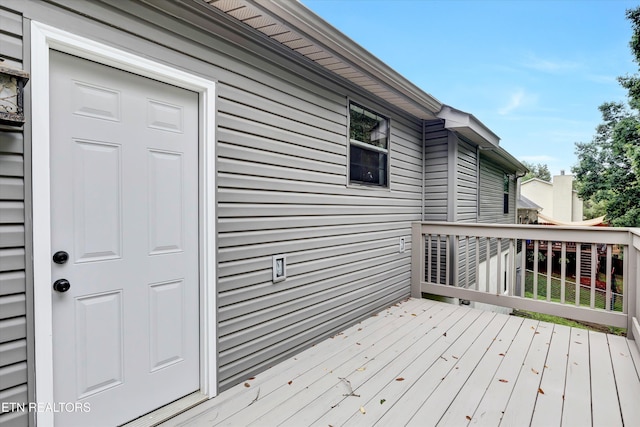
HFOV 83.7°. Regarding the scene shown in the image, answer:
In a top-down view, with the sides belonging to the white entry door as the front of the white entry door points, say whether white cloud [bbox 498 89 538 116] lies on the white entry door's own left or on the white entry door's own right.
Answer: on the white entry door's own left

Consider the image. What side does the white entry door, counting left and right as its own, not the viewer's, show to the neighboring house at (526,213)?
left

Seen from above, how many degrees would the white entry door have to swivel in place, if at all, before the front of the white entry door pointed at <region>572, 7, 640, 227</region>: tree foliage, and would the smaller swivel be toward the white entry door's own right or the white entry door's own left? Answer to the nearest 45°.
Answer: approximately 45° to the white entry door's own left

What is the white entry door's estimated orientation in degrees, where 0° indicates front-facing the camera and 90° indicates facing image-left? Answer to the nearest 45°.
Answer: approximately 315°
